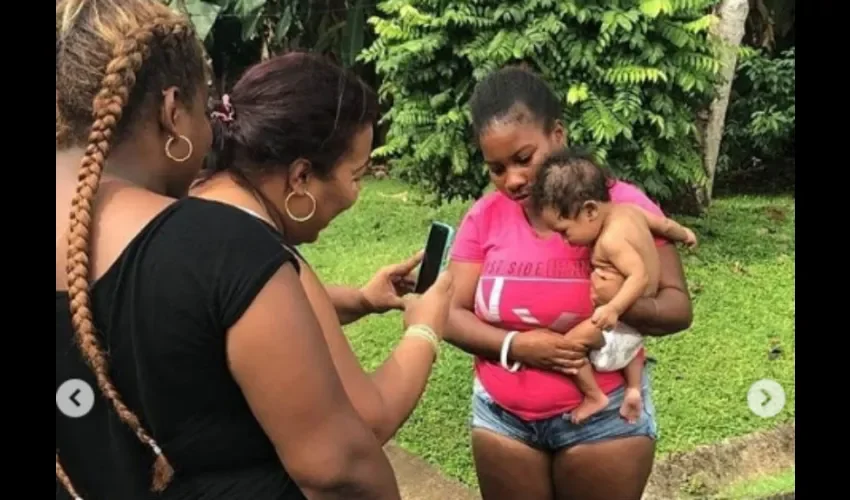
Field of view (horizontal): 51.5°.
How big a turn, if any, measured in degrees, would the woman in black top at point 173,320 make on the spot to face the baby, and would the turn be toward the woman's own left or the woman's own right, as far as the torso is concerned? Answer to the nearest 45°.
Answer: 0° — they already face them

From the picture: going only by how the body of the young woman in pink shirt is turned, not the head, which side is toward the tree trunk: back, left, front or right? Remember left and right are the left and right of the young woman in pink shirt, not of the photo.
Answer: back

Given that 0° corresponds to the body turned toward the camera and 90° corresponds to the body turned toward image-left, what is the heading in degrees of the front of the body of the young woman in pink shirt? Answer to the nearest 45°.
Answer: approximately 0°

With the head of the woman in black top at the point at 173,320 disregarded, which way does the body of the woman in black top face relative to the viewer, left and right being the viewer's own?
facing away from the viewer and to the right of the viewer
